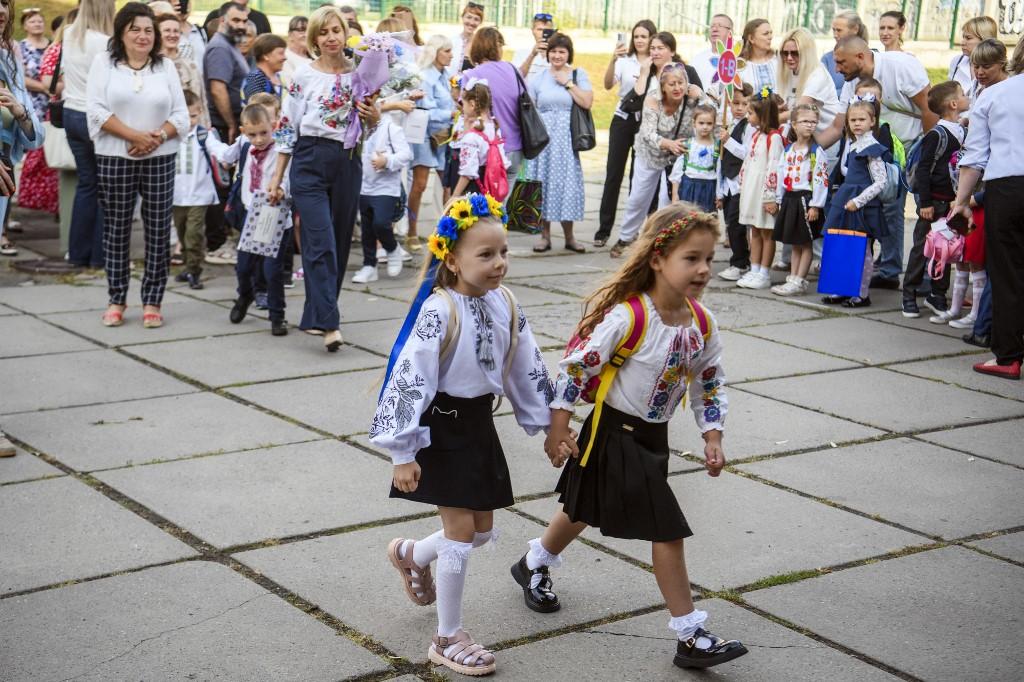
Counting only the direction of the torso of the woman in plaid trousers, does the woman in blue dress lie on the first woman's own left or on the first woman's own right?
on the first woman's own left

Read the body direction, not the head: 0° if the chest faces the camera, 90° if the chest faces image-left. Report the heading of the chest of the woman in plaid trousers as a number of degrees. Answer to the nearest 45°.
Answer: approximately 0°

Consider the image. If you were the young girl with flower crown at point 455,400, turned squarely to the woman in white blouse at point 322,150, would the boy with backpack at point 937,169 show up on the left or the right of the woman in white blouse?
right

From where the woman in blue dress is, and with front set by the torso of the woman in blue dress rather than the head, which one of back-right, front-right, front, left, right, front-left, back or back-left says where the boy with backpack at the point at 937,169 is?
front-left

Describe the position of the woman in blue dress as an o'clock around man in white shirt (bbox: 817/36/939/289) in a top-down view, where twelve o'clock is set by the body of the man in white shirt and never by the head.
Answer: The woman in blue dress is roughly at 2 o'clock from the man in white shirt.

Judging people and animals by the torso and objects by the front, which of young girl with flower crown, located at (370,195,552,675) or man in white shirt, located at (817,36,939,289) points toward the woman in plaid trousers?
the man in white shirt

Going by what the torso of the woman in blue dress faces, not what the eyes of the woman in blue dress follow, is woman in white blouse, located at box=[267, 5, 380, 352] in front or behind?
in front

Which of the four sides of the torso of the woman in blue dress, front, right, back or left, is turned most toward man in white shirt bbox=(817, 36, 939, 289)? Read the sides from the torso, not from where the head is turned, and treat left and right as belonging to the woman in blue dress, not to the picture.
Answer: left

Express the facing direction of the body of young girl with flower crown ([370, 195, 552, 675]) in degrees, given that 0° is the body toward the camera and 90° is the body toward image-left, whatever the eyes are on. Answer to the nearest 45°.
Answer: approximately 315°

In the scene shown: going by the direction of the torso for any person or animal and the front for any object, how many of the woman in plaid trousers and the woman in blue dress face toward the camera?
2

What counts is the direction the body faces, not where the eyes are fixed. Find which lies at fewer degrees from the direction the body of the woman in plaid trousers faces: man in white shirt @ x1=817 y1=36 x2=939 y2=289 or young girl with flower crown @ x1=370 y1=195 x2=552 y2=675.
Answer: the young girl with flower crown

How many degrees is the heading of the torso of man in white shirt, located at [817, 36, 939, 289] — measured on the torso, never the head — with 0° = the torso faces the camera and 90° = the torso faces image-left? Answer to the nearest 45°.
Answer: approximately 45°

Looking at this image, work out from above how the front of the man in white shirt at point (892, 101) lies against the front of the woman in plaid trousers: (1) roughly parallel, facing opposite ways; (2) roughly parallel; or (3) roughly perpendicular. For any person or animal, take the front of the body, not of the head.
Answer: roughly perpendicular
